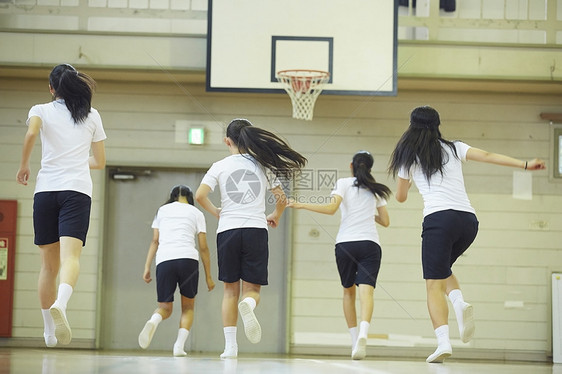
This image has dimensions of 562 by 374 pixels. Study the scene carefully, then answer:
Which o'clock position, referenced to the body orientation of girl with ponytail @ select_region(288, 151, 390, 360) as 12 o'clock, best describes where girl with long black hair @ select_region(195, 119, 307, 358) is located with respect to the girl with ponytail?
The girl with long black hair is roughly at 7 o'clock from the girl with ponytail.

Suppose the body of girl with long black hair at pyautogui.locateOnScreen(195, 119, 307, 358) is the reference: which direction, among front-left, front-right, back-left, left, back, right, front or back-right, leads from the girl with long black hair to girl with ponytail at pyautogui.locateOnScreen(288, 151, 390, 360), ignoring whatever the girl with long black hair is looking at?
front-right

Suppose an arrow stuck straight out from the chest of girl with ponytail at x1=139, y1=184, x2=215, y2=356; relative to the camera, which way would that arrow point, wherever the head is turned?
away from the camera

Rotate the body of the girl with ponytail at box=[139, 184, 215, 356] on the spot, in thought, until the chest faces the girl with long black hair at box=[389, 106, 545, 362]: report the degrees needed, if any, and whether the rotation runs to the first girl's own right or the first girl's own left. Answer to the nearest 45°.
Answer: approximately 135° to the first girl's own right

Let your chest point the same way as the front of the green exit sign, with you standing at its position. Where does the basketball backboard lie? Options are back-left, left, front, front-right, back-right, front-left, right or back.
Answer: front-left

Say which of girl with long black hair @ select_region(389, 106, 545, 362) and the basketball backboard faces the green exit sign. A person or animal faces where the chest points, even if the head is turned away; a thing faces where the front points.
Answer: the girl with long black hair

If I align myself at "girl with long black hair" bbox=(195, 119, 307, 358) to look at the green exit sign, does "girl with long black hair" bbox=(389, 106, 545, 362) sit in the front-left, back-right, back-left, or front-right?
back-right

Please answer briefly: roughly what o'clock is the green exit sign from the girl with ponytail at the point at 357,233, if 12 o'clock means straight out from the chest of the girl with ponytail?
The green exit sign is roughly at 11 o'clock from the girl with ponytail.

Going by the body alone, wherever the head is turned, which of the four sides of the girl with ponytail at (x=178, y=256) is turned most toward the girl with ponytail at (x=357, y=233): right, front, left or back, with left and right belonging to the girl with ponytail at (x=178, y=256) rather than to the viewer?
right

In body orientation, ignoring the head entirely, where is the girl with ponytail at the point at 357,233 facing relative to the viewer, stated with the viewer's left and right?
facing away from the viewer

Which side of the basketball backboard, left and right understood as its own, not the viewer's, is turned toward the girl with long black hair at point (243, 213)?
front

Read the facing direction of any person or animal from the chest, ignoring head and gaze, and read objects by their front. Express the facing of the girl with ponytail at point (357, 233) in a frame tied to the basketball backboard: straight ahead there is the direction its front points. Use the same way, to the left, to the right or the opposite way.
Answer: the opposite way

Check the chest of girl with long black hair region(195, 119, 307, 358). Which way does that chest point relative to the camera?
away from the camera

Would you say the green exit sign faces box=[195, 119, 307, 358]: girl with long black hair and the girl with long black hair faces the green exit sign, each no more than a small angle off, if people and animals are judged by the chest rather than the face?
yes

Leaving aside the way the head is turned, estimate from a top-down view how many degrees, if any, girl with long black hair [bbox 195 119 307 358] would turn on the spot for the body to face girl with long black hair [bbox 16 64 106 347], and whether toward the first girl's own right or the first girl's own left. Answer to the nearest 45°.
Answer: approximately 135° to the first girl's own left

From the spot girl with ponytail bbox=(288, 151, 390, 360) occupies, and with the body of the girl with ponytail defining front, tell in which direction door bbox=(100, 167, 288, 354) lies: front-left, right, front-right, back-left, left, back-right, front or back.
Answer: front-left
